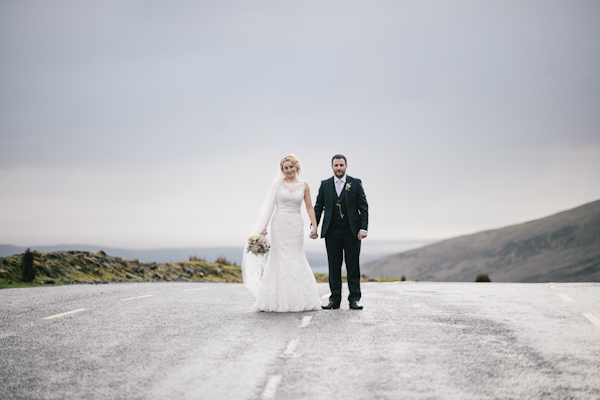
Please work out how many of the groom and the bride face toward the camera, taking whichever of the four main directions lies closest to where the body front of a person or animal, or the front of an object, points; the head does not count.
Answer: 2

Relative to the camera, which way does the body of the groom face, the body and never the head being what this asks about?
toward the camera

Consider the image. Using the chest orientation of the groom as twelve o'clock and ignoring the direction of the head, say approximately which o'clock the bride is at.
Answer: The bride is roughly at 3 o'clock from the groom.

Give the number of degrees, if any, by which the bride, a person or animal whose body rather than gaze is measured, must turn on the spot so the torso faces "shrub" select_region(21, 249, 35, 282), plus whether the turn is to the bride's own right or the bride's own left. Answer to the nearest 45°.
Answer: approximately 135° to the bride's own right

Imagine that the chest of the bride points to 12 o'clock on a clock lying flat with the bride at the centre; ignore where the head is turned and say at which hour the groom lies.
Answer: The groom is roughly at 9 o'clock from the bride.

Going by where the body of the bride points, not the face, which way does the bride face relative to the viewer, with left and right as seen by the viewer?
facing the viewer

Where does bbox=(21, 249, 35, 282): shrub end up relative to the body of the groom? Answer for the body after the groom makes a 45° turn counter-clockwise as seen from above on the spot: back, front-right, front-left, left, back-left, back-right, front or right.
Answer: back
